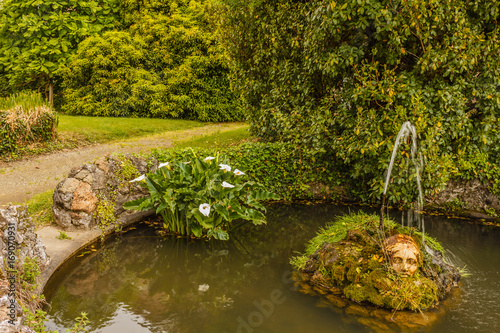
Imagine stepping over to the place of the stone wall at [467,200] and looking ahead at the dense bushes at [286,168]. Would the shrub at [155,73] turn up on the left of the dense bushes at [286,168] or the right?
right

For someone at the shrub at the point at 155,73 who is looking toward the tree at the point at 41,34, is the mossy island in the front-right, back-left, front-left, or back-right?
back-left

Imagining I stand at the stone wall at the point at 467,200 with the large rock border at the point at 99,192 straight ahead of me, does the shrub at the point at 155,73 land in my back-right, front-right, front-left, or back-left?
front-right

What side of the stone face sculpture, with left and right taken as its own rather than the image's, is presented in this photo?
front

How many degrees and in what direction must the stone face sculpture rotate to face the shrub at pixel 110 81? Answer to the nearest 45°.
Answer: approximately 135° to its right

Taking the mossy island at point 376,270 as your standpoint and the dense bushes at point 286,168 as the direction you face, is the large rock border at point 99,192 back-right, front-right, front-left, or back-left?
front-left

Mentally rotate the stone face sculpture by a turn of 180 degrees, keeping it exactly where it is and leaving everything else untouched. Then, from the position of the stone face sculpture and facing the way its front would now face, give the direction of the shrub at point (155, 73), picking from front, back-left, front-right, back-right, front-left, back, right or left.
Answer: front-left

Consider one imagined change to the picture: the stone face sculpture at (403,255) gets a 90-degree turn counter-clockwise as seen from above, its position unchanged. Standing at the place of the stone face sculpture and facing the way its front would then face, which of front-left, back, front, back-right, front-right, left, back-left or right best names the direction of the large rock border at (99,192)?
back

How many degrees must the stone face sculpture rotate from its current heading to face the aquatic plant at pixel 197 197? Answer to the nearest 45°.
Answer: approximately 90° to its right

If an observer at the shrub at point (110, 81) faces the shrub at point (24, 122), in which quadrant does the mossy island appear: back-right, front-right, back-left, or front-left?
front-left

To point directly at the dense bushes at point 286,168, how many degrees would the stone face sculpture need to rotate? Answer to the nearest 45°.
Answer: approximately 135° to its right

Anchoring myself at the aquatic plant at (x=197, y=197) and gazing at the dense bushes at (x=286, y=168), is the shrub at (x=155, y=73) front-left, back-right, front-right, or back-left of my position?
front-left

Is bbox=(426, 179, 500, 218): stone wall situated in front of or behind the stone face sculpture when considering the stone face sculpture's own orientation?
behind
